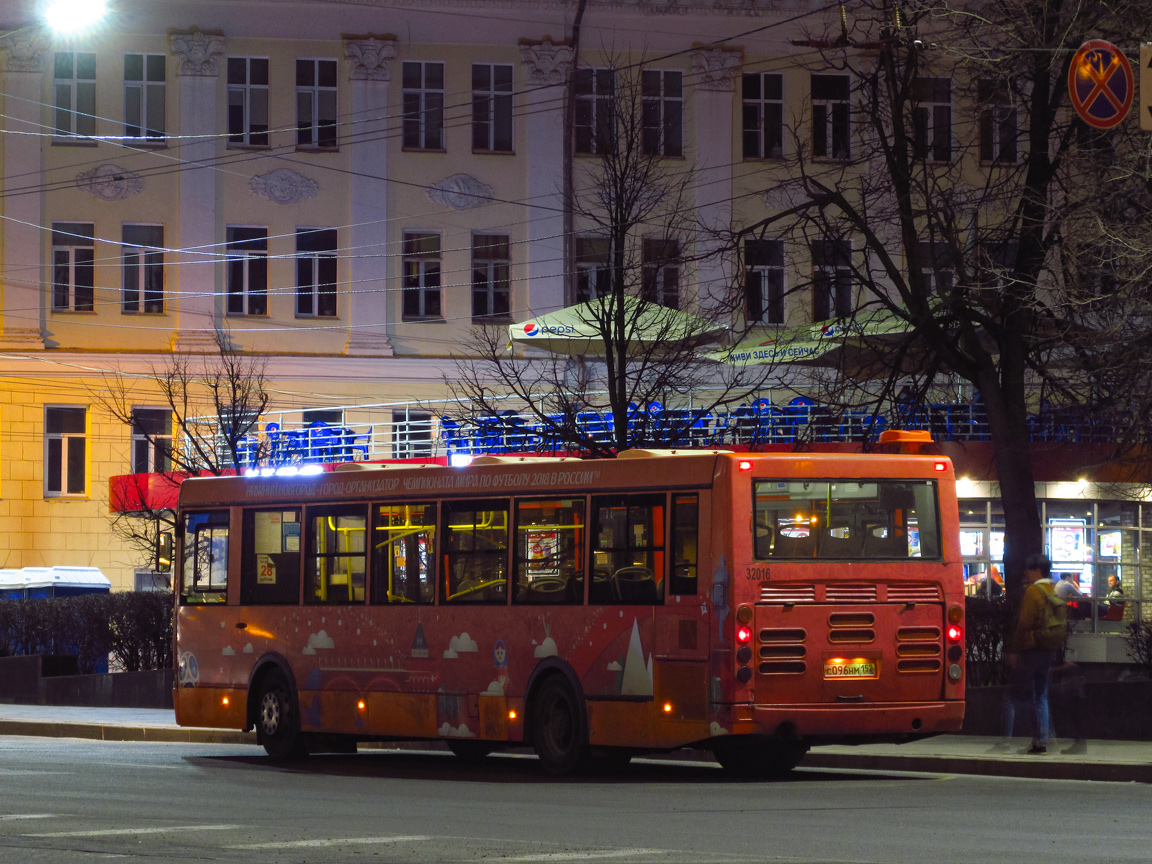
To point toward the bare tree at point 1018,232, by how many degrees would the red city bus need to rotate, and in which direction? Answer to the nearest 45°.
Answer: approximately 90° to its right

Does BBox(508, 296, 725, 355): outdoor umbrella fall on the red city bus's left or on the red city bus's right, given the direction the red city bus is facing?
on its right

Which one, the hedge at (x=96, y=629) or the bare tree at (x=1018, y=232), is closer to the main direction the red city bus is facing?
the hedge

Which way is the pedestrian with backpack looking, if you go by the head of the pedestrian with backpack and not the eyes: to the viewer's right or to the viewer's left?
to the viewer's left

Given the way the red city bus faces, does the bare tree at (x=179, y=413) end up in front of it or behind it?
in front

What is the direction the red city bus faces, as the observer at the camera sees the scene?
facing away from the viewer and to the left of the viewer

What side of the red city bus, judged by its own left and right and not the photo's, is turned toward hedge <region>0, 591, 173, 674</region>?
front
